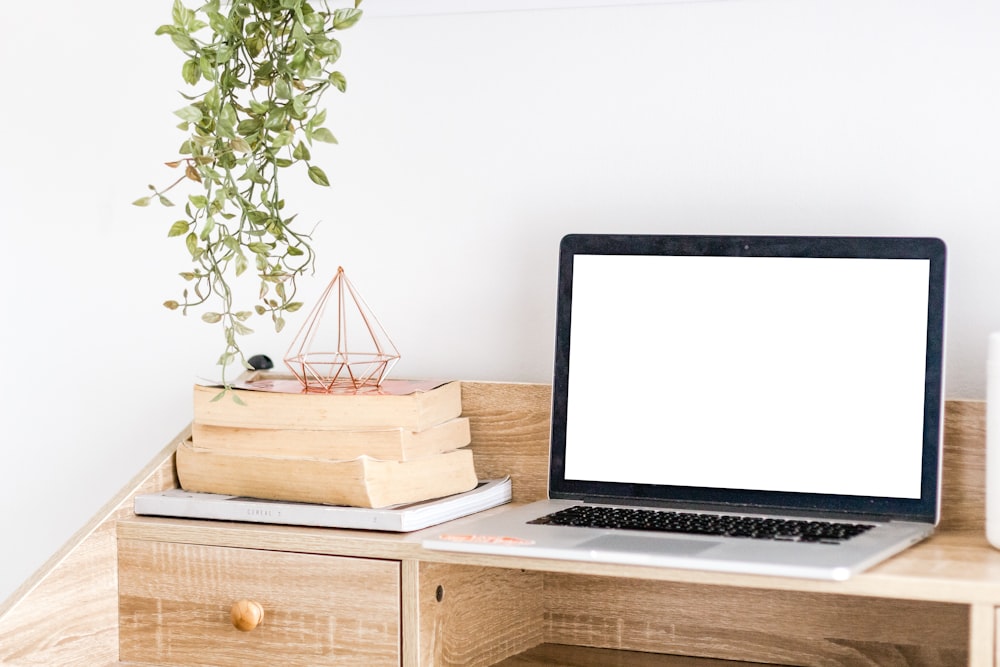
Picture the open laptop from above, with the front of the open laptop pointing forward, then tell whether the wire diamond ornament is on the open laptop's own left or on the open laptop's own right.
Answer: on the open laptop's own right

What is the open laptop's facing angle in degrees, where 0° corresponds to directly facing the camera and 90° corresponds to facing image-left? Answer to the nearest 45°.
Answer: approximately 45°
